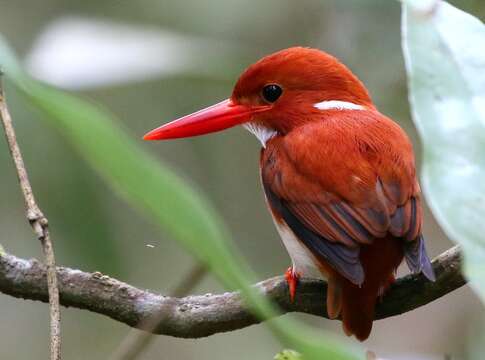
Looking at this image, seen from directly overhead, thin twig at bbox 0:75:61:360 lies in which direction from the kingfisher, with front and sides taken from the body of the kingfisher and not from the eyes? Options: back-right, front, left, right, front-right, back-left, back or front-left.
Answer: left

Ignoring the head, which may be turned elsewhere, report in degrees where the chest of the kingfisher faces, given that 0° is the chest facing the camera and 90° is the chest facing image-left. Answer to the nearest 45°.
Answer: approximately 135°

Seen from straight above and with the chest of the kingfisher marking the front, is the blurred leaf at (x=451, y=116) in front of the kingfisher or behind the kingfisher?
behind

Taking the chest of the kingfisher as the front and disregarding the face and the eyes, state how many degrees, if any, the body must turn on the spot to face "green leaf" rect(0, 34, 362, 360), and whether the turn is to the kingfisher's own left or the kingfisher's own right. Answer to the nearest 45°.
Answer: approximately 135° to the kingfisher's own left
